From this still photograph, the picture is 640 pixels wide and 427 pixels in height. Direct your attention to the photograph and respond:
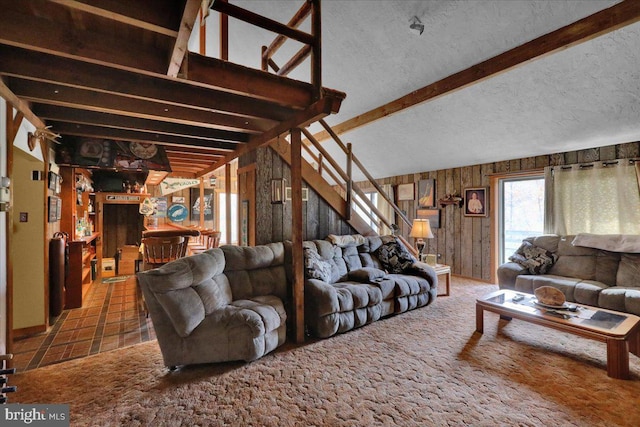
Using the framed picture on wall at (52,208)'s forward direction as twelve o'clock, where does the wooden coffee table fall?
The wooden coffee table is roughly at 12 o'clock from the framed picture on wall.

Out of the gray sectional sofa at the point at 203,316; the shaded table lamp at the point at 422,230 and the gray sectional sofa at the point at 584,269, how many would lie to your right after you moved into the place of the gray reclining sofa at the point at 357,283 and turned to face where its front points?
1

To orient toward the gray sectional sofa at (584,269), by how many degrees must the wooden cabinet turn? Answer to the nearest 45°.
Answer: approximately 45° to its right

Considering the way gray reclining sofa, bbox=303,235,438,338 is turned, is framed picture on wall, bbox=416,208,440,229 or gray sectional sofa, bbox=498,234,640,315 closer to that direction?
the gray sectional sofa

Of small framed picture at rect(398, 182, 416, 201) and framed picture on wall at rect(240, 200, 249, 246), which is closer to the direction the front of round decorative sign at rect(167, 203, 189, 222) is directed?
the framed picture on wall

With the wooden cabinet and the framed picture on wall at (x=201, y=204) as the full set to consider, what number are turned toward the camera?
1

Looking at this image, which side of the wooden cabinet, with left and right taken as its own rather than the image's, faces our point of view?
right

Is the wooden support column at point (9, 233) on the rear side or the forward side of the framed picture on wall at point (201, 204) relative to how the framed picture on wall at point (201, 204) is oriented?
on the forward side

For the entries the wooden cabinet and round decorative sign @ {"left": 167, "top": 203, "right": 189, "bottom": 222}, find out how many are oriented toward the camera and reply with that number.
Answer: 1

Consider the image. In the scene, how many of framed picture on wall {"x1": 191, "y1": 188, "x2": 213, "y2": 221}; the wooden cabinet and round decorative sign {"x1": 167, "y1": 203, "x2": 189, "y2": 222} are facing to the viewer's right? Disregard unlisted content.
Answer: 1

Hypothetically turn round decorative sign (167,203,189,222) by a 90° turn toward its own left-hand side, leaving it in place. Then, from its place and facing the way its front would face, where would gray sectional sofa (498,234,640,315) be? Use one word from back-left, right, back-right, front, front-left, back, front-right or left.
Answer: front-right

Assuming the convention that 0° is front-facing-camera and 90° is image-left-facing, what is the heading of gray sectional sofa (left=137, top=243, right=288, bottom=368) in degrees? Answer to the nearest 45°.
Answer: approximately 315°

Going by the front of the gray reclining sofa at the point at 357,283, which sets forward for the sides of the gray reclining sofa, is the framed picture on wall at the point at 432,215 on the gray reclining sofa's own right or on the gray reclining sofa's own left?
on the gray reclining sofa's own left
